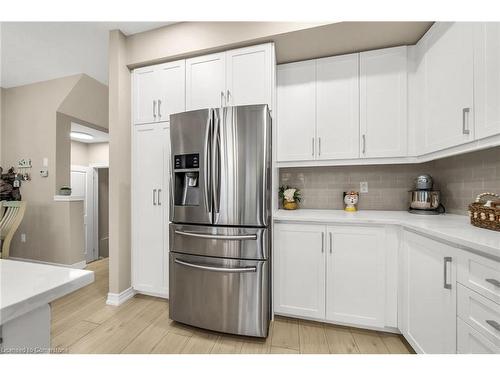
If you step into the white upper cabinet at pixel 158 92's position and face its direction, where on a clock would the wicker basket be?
The wicker basket is roughly at 9 o'clock from the white upper cabinet.

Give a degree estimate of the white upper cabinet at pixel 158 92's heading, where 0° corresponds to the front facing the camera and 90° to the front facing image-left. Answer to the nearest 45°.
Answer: approximately 45°

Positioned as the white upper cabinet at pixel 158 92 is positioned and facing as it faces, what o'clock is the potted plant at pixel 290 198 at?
The potted plant is roughly at 8 o'clock from the white upper cabinet.
